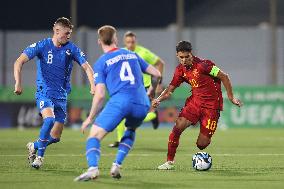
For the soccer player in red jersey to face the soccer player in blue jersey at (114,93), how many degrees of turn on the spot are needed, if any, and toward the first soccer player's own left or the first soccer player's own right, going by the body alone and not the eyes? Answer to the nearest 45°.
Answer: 0° — they already face them

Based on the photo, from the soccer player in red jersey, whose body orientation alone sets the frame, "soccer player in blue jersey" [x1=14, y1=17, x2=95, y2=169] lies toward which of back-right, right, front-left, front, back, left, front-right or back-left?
front-right

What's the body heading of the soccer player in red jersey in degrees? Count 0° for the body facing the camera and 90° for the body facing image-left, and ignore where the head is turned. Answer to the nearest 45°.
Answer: approximately 45°

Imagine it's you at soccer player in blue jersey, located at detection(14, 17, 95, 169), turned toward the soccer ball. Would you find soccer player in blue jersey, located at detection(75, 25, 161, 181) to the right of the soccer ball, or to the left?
right
